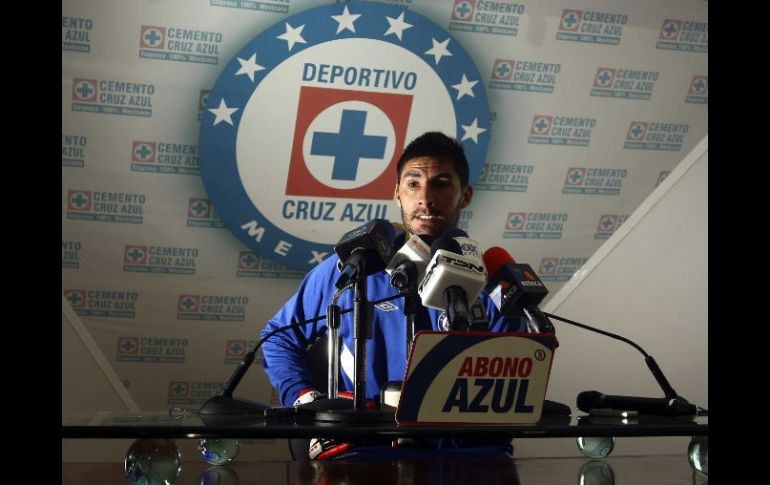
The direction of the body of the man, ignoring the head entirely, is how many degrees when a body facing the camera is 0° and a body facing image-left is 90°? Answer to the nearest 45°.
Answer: approximately 0°

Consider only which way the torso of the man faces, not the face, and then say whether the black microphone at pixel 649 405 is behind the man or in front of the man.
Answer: in front

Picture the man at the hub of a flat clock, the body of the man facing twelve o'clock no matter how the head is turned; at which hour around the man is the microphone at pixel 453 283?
The microphone is roughly at 12 o'clock from the man.

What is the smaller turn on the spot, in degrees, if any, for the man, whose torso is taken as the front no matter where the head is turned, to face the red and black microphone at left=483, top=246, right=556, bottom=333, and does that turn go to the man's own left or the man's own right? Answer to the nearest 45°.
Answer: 0° — they already face it

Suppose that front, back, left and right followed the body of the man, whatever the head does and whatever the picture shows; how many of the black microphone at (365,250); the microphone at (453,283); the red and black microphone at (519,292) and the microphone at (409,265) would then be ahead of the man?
4

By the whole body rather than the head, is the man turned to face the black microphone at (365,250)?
yes

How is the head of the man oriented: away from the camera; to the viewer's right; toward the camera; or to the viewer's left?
toward the camera

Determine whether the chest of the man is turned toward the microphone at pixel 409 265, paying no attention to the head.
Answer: yes
